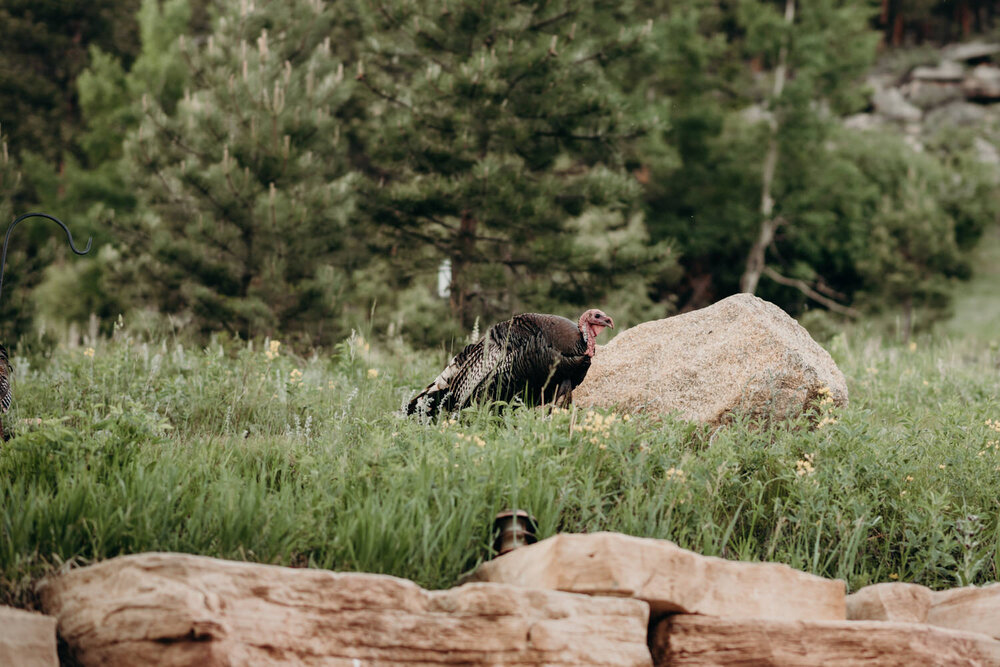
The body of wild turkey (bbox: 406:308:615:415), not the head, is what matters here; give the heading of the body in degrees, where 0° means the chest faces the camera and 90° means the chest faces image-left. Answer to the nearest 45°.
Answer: approximately 270°

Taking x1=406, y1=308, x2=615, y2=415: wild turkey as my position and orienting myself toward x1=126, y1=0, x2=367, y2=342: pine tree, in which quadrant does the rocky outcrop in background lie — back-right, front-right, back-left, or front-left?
front-right

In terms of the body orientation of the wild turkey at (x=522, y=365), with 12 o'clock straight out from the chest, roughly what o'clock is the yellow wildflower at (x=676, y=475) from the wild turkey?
The yellow wildflower is roughly at 2 o'clock from the wild turkey.

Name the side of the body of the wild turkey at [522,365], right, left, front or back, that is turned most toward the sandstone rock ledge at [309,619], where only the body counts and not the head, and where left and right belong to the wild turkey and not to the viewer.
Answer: right

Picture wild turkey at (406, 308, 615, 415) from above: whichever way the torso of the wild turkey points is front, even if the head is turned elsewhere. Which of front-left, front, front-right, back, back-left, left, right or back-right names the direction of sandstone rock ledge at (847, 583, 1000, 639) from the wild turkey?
front-right

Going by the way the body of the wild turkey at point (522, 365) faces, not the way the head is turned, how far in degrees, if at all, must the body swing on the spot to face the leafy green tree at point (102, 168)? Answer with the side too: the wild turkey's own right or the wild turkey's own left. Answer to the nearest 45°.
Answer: approximately 135° to the wild turkey's own left

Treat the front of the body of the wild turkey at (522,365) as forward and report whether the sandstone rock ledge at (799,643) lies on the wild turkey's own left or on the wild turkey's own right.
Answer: on the wild turkey's own right

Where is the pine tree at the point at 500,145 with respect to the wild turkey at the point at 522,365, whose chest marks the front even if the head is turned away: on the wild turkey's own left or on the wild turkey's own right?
on the wild turkey's own left

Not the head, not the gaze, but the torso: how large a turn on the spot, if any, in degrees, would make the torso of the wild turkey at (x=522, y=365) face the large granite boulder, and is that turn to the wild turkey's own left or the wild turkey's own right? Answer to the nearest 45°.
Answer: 0° — it already faces it

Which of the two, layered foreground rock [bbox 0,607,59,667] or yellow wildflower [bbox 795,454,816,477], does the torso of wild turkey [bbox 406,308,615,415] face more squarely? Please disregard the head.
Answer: the yellow wildflower
